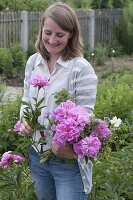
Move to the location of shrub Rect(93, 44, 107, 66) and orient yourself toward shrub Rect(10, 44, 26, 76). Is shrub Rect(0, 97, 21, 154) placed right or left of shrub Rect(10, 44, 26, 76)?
left

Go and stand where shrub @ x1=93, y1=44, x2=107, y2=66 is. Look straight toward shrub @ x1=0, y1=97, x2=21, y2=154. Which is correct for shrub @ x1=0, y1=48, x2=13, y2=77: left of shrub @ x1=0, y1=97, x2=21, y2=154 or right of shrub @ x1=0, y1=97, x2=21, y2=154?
right

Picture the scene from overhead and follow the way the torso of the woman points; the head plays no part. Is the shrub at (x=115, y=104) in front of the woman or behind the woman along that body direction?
behind

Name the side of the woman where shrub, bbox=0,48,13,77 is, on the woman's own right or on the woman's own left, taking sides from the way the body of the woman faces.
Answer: on the woman's own right

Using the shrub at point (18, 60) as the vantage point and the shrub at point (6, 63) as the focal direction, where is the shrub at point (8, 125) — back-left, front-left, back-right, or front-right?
front-left

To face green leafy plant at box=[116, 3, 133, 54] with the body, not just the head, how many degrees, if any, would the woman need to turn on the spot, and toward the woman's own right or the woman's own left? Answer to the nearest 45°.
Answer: approximately 135° to the woman's own right

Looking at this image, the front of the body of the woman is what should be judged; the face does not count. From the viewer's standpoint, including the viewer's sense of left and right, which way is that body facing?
facing the viewer and to the left of the viewer

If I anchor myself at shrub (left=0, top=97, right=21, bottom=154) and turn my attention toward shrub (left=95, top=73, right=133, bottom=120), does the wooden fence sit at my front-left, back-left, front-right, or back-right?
front-left

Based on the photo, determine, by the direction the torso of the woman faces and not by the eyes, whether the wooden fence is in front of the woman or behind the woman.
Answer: behind

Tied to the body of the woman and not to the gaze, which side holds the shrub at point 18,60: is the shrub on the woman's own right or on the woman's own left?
on the woman's own right
